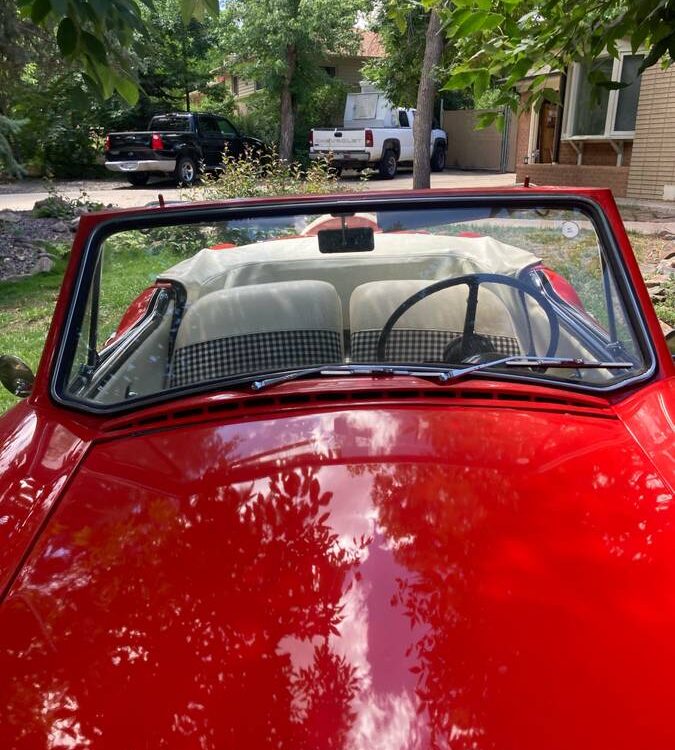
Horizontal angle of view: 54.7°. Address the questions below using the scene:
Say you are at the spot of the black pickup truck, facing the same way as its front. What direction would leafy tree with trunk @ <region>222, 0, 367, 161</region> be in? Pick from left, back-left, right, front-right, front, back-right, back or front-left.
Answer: front

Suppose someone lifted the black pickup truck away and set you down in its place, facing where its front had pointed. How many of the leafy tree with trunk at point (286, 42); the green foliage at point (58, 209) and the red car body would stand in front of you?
1

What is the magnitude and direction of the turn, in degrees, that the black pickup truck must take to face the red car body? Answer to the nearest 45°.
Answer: approximately 135° to its right

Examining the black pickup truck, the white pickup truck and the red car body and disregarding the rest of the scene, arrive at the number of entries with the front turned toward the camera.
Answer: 1

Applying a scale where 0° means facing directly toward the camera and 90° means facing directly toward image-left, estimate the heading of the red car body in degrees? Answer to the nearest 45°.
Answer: approximately 0°

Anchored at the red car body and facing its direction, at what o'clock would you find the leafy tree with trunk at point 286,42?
The leafy tree with trunk is roughly at 6 o'clock from the red car body.

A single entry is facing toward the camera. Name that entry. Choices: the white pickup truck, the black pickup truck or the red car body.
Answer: the red car body

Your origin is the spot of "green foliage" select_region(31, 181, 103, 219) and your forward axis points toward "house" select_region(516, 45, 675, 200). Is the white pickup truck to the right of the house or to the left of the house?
left

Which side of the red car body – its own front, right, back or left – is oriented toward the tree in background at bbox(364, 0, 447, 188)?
back

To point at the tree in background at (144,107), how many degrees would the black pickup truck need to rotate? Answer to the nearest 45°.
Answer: approximately 45° to its left

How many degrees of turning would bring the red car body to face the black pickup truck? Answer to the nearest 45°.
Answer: approximately 180°

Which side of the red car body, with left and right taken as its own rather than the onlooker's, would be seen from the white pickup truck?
back

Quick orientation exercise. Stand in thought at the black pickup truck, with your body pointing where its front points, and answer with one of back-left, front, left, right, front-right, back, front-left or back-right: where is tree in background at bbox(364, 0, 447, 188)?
right

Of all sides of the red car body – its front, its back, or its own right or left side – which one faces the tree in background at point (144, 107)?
back

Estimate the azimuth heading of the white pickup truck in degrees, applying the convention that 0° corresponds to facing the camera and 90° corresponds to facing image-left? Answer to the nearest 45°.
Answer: approximately 225°

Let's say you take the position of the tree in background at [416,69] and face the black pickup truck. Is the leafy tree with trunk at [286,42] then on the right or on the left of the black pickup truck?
right
